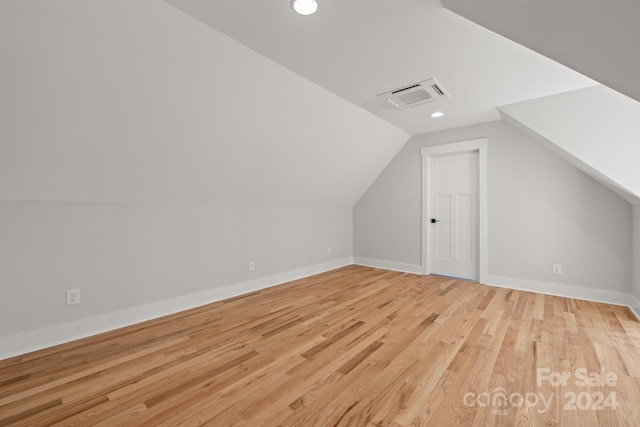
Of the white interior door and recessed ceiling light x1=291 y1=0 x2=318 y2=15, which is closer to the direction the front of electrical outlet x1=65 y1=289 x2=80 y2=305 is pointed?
the recessed ceiling light

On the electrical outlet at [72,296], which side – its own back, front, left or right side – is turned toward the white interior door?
left

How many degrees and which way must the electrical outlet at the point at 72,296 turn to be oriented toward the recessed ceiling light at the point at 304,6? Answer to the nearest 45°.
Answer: approximately 45° to its left
